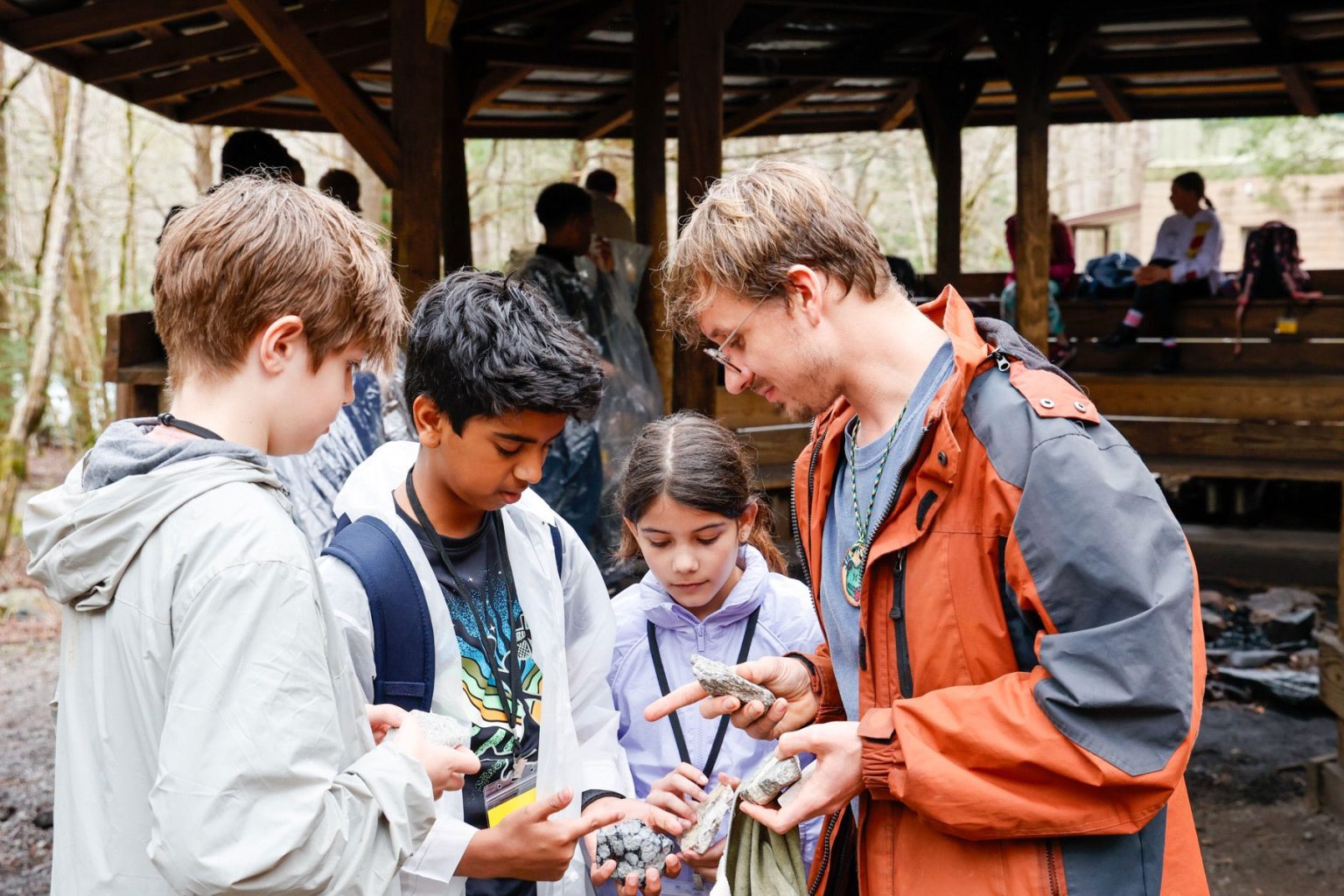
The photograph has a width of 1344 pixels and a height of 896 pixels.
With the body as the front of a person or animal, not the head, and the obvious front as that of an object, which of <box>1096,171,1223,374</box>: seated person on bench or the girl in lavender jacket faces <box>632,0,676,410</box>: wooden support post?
the seated person on bench

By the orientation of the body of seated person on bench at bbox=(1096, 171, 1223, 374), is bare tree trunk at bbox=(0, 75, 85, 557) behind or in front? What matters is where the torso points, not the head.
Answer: in front

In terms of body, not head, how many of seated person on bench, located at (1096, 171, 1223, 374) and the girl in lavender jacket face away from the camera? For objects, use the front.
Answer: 0

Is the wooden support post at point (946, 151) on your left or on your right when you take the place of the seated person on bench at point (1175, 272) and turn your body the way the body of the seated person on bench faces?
on your right

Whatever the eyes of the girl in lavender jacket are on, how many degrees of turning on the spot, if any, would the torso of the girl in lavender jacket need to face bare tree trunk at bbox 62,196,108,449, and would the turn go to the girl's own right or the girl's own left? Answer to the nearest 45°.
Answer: approximately 135° to the girl's own right

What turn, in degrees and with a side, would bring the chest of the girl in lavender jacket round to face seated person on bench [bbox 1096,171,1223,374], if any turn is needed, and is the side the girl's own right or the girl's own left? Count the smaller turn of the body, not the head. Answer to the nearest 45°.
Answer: approximately 135° to the girl's own left

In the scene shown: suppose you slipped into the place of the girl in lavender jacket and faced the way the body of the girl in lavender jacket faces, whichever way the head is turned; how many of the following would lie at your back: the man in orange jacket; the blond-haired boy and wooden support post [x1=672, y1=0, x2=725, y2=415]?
1

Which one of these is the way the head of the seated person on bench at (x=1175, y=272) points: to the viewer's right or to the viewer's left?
to the viewer's left

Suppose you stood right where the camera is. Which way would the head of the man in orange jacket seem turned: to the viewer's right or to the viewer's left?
to the viewer's left

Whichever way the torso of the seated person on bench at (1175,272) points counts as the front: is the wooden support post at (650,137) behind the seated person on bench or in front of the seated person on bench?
in front

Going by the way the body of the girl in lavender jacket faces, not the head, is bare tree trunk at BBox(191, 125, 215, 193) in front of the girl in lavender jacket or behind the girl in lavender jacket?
behind
